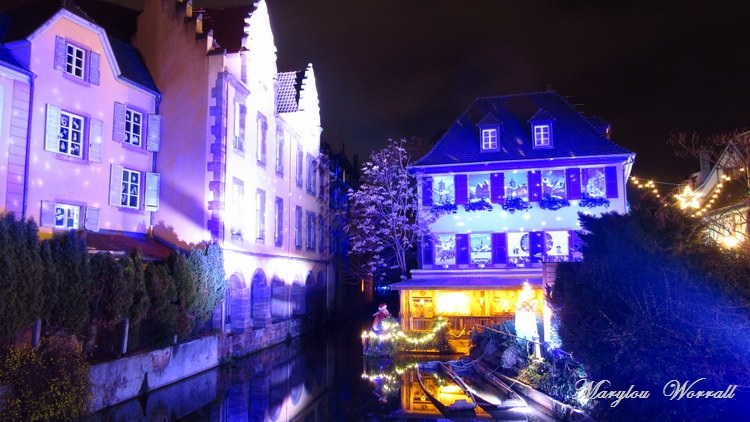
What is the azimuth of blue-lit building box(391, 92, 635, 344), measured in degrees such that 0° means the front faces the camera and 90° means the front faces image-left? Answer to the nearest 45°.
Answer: approximately 0°

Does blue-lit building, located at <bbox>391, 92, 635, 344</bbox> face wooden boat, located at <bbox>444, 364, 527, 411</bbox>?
yes

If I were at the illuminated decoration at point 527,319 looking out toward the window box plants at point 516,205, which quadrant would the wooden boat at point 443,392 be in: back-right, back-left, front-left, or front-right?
back-left

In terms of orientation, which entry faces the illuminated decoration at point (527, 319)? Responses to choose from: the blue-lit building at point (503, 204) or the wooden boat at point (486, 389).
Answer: the blue-lit building

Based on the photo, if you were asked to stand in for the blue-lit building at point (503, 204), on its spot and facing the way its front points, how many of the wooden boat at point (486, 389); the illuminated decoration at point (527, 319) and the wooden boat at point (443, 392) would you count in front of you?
3

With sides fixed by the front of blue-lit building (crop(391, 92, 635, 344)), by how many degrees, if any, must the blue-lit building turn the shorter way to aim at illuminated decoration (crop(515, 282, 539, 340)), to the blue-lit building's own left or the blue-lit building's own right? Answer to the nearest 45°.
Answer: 0° — it already faces it
